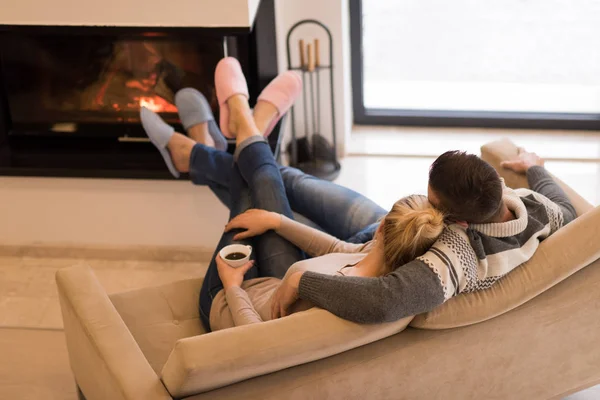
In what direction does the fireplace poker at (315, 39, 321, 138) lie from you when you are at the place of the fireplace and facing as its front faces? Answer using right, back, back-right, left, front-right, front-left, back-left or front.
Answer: left

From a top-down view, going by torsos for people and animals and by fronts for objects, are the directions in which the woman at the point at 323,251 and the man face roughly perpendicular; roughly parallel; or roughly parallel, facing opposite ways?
roughly parallel

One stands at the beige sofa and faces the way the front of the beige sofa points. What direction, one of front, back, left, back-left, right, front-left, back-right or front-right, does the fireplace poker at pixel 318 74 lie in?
front-right

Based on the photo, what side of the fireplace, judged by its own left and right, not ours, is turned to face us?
front

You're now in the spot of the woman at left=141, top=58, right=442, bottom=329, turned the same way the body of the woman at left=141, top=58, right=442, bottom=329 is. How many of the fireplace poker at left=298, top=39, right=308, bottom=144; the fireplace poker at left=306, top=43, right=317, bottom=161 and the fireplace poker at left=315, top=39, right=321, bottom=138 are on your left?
0

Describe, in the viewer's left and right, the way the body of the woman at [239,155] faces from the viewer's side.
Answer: facing away from the viewer and to the left of the viewer

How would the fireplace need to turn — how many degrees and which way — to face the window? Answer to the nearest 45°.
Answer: approximately 90° to its left

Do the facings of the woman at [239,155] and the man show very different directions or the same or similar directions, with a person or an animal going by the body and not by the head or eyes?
same or similar directions

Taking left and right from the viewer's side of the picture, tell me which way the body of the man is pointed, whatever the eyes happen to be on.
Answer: facing away from the viewer and to the left of the viewer

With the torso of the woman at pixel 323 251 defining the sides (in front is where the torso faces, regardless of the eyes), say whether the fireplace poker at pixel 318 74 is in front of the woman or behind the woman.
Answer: in front

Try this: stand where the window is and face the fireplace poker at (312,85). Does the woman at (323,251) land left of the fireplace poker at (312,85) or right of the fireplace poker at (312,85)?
left

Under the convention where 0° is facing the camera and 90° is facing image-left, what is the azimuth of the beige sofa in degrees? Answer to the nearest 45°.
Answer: approximately 135°

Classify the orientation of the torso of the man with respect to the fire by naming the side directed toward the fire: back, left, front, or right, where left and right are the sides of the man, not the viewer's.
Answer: front

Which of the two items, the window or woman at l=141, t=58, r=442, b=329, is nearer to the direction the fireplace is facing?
the woman

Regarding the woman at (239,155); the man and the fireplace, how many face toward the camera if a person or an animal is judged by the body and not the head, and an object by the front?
1

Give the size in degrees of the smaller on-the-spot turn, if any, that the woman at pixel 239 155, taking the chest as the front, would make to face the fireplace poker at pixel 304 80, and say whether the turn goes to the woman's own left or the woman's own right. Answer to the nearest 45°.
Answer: approximately 45° to the woman's own right

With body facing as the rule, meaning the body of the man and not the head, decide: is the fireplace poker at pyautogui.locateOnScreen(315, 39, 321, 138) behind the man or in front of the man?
in front

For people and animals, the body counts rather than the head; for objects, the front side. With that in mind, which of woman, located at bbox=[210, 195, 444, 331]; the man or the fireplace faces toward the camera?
the fireplace

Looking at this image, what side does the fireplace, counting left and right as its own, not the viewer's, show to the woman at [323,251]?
front

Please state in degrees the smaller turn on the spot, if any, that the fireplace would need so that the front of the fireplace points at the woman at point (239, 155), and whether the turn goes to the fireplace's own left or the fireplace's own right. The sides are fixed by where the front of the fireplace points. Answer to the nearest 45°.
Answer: approximately 45° to the fireplace's own left
